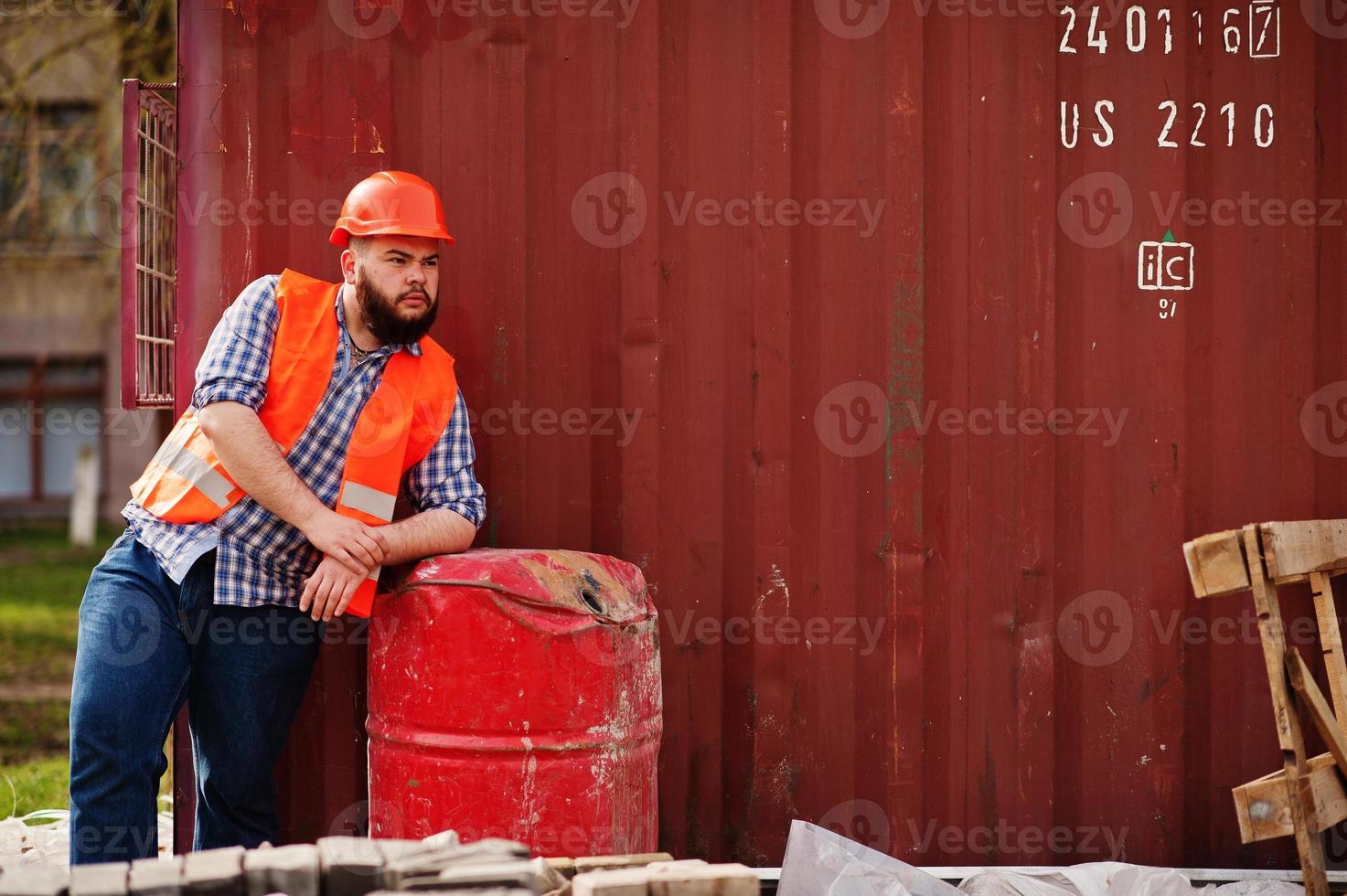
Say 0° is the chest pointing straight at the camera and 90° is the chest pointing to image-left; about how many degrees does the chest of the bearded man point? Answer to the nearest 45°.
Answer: approximately 315°

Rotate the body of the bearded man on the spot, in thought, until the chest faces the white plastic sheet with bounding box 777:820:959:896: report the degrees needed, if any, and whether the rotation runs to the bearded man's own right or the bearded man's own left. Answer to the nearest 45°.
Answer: approximately 45° to the bearded man's own left

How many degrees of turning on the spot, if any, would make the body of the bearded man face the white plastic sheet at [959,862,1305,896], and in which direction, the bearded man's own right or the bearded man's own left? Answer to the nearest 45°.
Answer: approximately 45° to the bearded man's own left

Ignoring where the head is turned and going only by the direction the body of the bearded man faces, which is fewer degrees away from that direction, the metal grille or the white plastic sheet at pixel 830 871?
the white plastic sheet

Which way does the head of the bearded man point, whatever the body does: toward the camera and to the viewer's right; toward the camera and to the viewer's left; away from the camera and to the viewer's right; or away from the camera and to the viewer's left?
toward the camera and to the viewer's right

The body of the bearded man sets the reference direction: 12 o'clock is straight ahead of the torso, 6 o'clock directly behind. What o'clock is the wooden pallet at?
The wooden pallet is roughly at 11 o'clock from the bearded man.

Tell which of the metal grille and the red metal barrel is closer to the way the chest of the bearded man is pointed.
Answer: the red metal barrel

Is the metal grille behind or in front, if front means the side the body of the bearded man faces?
behind

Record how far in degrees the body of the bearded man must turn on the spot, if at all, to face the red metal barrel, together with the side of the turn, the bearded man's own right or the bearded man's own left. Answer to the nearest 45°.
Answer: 0° — they already face it
